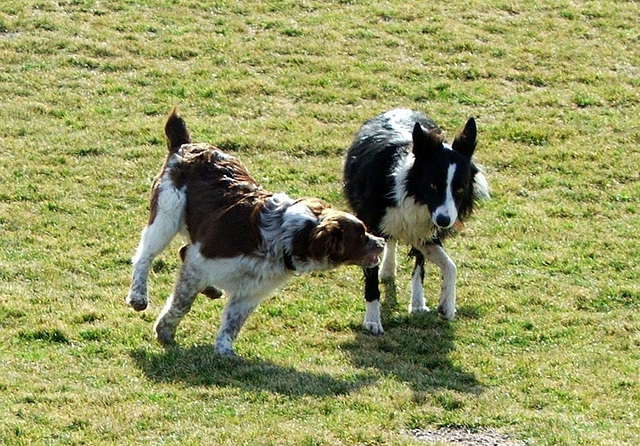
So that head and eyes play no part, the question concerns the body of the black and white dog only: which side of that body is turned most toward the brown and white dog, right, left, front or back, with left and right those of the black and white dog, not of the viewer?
right

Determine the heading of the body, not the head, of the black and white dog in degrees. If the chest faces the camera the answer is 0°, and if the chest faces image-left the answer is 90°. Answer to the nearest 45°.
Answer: approximately 315°
